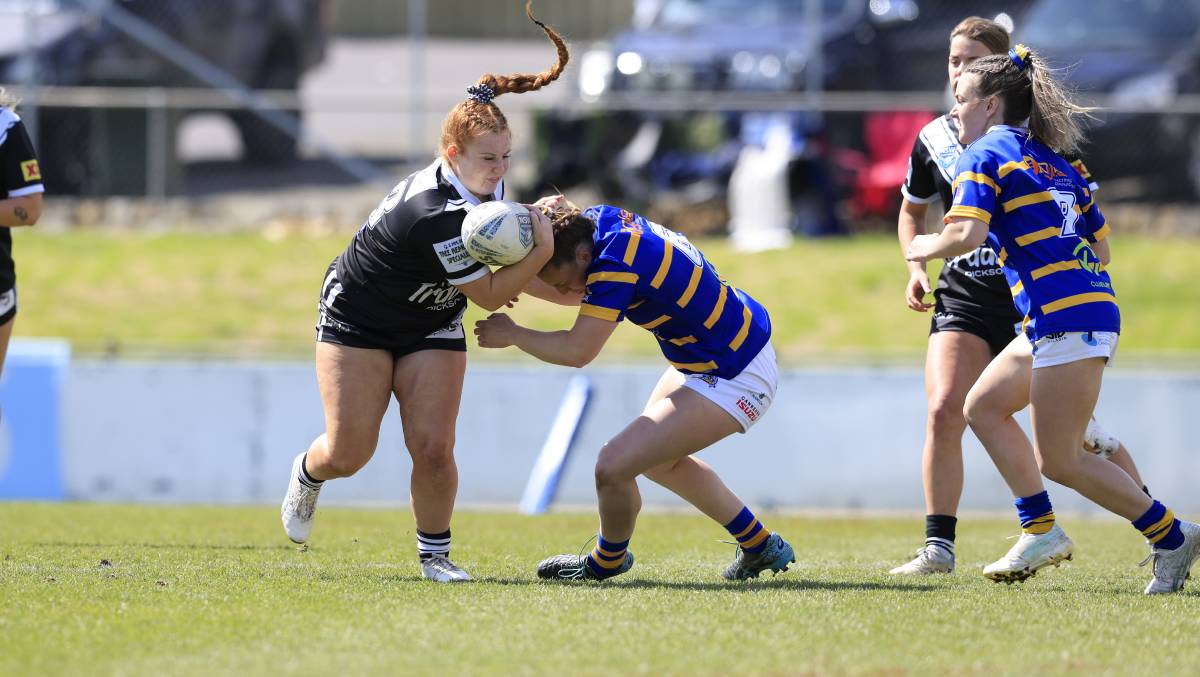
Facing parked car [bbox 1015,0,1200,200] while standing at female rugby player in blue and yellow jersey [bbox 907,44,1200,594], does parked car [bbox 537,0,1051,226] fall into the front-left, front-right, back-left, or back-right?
front-left

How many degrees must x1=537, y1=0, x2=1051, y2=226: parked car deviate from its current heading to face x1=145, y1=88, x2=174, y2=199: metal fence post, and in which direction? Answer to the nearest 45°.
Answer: approximately 45° to its right

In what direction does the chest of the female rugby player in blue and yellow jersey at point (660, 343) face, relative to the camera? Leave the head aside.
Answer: to the viewer's left

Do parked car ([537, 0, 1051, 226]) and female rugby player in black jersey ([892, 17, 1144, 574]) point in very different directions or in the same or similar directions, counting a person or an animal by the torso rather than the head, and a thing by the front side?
same or similar directions

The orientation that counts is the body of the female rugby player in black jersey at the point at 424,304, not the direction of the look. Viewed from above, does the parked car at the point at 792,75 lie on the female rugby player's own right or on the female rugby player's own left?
on the female rugby player's own left

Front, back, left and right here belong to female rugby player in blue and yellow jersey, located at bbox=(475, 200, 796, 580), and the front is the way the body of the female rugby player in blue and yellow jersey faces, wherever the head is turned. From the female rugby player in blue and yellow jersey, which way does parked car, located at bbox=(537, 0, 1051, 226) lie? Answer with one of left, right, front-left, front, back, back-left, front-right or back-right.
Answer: right

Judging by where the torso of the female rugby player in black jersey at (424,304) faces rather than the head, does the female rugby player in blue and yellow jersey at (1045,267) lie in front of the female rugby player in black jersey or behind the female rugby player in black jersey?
in front

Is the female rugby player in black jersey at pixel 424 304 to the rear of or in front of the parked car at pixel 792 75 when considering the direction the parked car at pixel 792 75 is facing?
in front

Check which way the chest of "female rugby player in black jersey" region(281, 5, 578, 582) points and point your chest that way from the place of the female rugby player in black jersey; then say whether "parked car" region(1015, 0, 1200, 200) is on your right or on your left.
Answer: on your left

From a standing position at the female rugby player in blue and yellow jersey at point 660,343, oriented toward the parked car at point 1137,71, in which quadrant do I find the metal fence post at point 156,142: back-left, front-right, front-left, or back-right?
front-left

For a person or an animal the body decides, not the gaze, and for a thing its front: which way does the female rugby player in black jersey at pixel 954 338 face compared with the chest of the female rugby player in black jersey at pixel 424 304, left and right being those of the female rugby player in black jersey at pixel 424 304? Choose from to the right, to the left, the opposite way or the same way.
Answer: to the right

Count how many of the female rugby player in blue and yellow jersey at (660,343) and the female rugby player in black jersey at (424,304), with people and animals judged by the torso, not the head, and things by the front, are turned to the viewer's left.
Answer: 1

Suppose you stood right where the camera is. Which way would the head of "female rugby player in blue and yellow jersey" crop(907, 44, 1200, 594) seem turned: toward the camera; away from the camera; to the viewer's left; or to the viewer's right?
to the viewer's left

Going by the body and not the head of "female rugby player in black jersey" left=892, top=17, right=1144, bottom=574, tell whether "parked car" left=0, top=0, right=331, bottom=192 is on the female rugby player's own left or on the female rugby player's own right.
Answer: on the female rugby player's own right

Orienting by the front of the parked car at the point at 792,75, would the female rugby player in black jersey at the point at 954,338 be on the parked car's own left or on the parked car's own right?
on the parked car's own left
